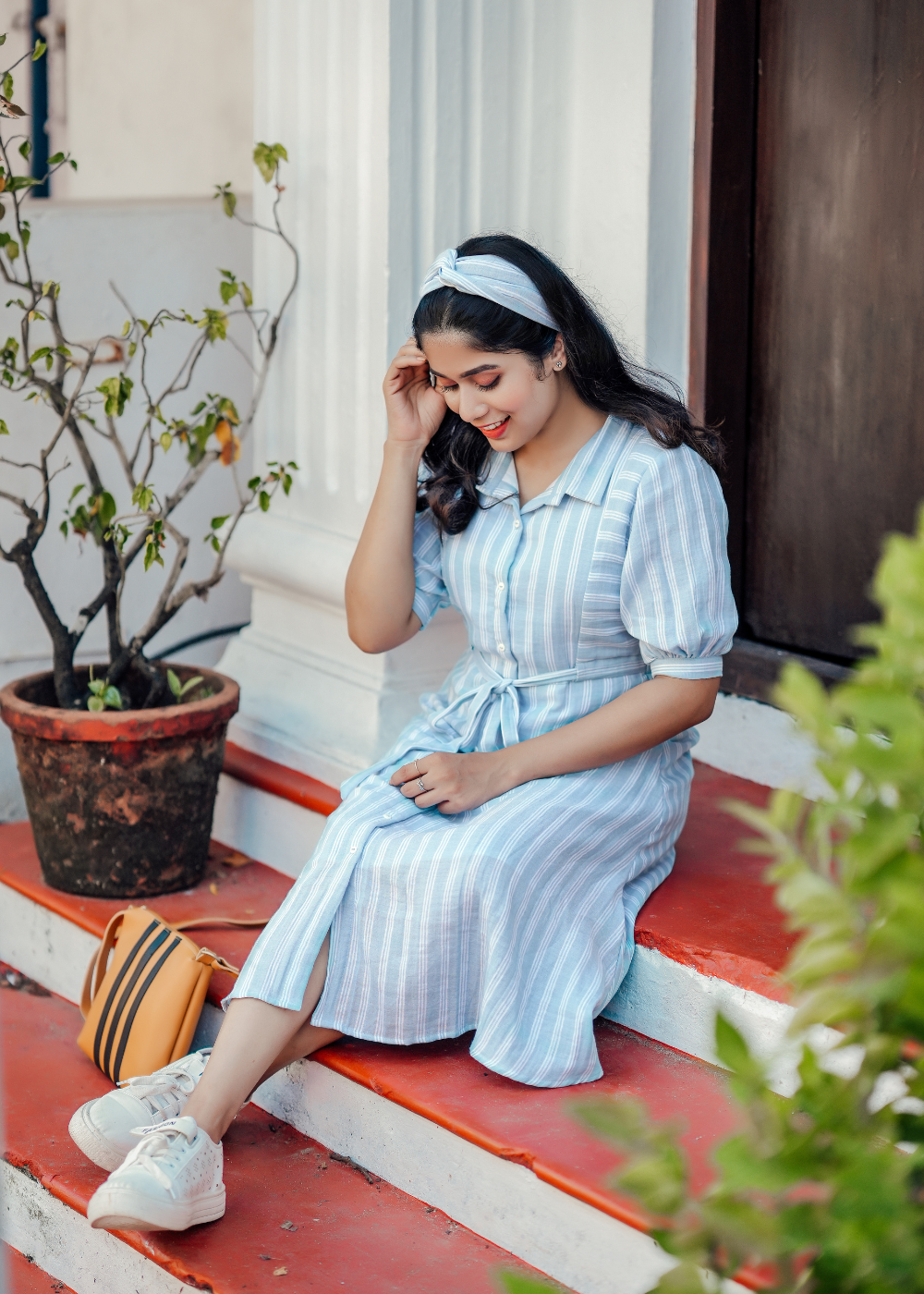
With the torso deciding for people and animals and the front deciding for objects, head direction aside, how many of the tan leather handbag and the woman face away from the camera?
0

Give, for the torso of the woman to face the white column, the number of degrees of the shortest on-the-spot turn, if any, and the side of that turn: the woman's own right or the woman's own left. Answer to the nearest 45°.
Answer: approximately 135° to the woman's own right

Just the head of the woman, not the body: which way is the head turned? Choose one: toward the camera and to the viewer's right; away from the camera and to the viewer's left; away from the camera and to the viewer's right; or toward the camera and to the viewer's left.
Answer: toward the camera and to the viewer's left

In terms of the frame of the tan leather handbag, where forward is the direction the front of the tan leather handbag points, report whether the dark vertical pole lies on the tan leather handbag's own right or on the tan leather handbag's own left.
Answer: on the tan leather handbag's own right

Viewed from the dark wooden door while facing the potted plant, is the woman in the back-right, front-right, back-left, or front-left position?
front-left

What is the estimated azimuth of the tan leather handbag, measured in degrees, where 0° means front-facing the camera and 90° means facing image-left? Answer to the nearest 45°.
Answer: approximately 45°

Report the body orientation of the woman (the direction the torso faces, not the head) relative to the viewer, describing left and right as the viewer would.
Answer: facing the viewer and to the left of the viewer

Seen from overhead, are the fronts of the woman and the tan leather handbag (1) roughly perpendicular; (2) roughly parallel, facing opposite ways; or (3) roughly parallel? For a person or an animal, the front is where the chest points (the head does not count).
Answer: roughly parallel

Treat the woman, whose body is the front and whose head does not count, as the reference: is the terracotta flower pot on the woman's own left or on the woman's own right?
on the woman's own right

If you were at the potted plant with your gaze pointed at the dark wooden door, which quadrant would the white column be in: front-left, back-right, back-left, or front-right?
front-left
